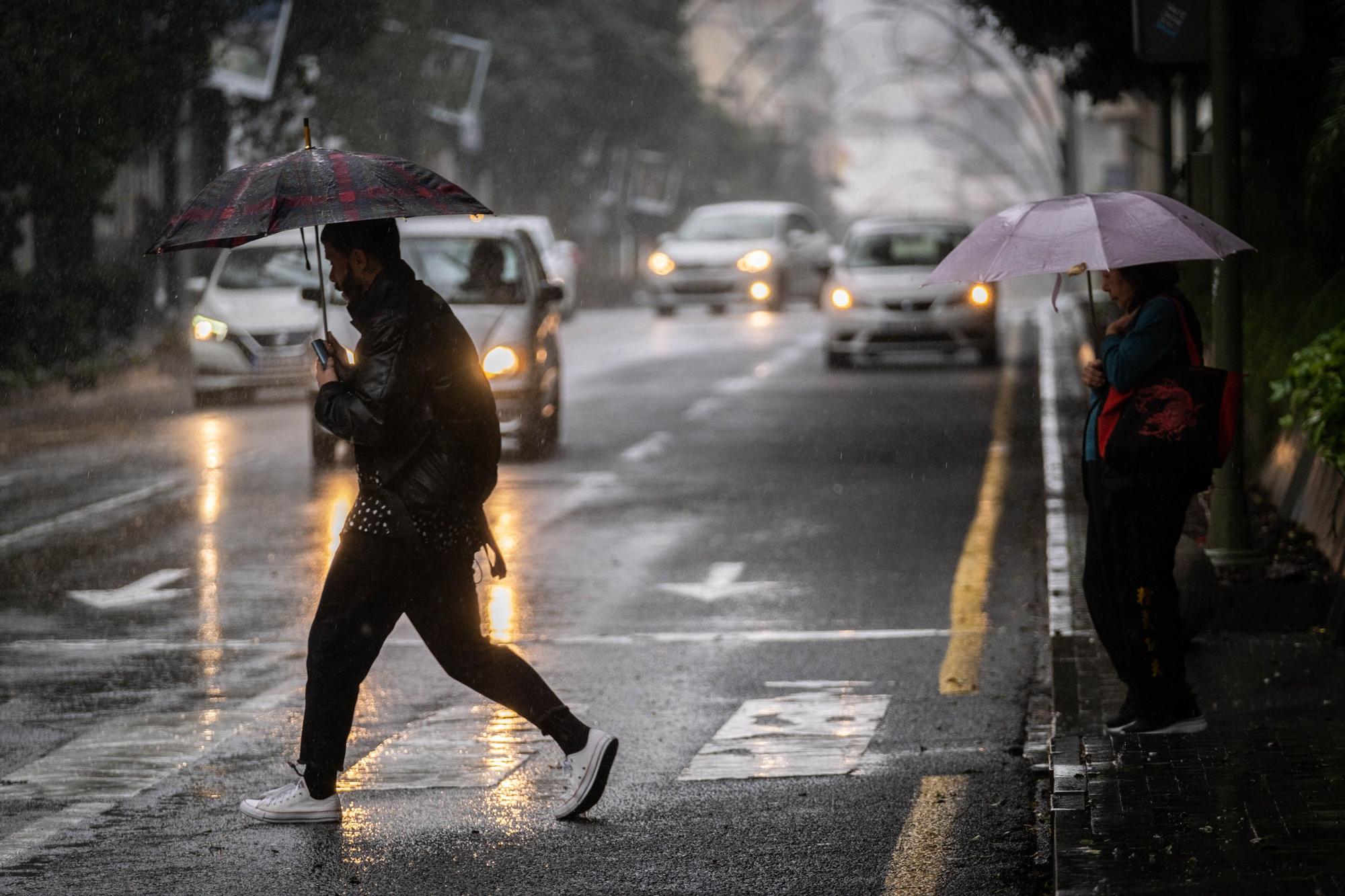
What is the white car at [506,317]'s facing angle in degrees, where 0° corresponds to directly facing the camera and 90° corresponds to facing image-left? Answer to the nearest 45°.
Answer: approximately 0°

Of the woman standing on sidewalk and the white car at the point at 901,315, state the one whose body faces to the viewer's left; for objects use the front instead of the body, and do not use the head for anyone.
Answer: the woman standing on sidewalk

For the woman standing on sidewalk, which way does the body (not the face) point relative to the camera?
to the viewer's left

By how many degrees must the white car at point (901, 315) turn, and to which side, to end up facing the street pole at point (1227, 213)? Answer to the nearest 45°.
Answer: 0° — it already faces it

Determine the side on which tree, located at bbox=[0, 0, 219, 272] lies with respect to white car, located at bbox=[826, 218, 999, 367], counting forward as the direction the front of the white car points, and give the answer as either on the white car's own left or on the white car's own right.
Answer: on the white car's own right

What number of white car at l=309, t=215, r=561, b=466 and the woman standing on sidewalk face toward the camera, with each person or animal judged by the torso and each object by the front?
1

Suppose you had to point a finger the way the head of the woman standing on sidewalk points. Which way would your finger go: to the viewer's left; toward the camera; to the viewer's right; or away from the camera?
to the viewer's left

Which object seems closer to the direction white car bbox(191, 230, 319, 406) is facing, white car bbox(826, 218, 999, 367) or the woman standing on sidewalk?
the woman standing on sidewalk

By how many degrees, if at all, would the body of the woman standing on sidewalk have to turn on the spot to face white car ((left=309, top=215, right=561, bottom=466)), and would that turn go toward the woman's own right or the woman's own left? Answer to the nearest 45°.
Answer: approximately 45° to the woman's own right
